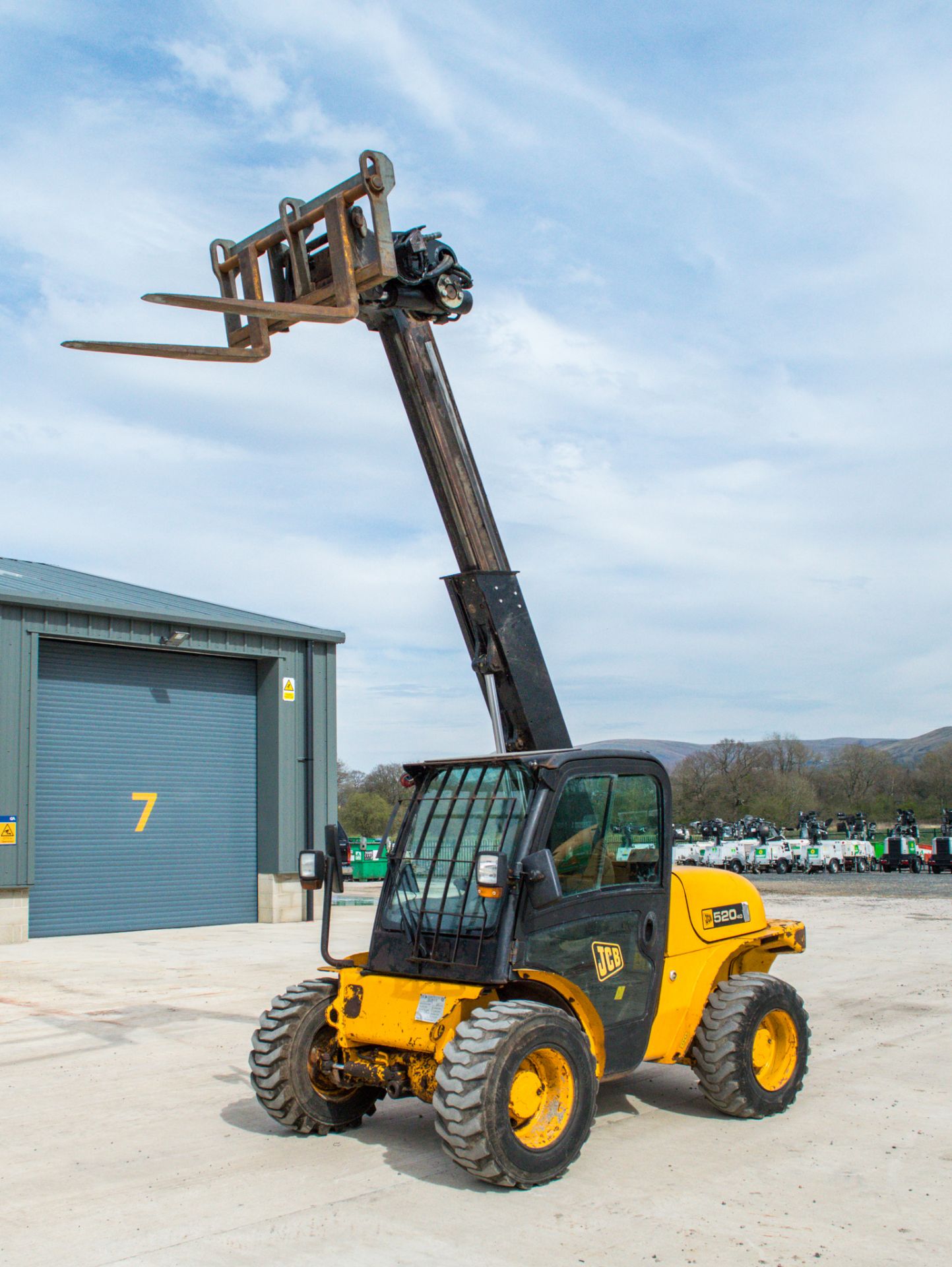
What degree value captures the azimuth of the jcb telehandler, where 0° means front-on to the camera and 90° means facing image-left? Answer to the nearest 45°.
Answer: approximately 45°

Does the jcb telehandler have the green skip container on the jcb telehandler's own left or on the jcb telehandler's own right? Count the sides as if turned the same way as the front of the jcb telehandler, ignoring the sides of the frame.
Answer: on the jcb telehandler's own right

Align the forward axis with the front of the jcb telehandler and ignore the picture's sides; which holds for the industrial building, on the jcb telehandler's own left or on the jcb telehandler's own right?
on the jcb telehandler's own right
